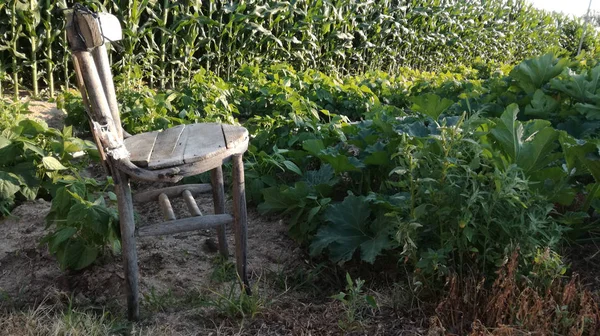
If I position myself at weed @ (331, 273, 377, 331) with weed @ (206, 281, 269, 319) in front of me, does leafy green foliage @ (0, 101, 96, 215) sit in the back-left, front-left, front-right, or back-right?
front-right

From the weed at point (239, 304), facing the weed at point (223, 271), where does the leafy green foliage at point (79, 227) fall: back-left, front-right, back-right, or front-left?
front-left

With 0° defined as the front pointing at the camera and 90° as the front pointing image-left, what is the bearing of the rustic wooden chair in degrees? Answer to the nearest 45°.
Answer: approximately 270°

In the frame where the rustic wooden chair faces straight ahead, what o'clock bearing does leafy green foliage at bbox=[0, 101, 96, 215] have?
The leafy green foliage is roughly at 8 o'clock from the rustic wooden chair.
